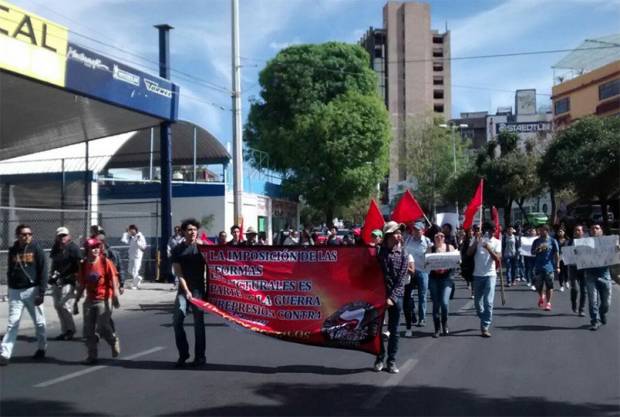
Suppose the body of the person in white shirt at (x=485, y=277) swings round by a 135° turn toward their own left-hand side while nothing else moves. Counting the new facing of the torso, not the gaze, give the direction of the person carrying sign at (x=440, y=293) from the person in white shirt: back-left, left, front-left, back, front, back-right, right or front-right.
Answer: back-left

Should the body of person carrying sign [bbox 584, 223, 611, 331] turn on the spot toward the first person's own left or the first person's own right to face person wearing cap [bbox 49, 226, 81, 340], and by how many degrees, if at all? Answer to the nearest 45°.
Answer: approximately 45° to the first person's own right

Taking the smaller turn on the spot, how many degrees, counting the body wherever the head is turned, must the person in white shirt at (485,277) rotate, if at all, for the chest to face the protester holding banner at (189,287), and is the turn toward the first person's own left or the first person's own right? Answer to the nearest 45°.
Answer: approximately 45° to the first person's own right

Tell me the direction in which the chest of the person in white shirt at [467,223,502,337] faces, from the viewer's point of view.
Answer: toward the camera

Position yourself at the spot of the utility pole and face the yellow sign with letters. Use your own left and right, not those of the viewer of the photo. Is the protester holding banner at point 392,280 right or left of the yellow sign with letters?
left

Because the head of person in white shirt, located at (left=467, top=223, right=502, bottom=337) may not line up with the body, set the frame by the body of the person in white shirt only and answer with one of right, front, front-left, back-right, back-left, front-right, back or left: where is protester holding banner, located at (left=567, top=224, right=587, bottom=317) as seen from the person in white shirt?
back-left

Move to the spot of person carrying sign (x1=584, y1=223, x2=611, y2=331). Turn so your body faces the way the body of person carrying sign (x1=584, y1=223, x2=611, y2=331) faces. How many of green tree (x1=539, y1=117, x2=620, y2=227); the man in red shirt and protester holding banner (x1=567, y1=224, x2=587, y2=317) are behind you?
2

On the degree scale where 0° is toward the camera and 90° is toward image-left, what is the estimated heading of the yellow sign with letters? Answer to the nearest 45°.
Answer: approximately 315°

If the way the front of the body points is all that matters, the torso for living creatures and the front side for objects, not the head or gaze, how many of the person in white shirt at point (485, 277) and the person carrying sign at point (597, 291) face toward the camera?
2
